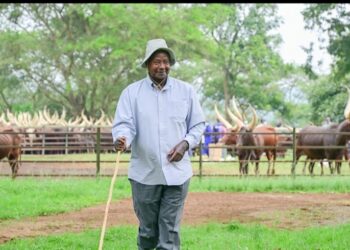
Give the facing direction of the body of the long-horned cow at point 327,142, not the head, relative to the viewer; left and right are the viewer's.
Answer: facing to the right of the viewer

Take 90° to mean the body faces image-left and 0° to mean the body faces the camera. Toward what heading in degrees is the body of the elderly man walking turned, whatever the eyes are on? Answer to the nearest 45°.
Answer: approximately 0°

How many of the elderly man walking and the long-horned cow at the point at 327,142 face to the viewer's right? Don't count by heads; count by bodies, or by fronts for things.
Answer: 1

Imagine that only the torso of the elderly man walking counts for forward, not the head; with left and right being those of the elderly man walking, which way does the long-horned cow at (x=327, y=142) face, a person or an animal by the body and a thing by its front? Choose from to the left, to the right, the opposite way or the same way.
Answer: to the left

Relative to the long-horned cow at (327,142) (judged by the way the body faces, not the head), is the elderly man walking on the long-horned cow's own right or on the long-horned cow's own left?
on the long-horned cow's own right
